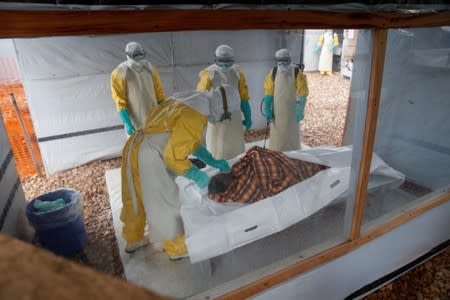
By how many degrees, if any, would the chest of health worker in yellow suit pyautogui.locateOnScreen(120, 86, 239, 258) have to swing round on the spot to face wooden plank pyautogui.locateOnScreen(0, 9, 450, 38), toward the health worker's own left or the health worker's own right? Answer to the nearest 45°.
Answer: approximately 90° to the health worker's own right

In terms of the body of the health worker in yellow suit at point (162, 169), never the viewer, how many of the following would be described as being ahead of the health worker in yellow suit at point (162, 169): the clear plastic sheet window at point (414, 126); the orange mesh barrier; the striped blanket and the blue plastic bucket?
2

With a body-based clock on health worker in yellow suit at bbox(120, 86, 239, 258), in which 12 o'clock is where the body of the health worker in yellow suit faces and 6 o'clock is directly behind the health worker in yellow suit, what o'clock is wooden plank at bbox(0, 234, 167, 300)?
The wooden plank is roughly at 3 o'clock from the health worker in yellow suit.

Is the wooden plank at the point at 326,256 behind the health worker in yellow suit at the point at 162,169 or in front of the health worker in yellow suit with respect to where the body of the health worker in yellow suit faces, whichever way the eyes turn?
in front

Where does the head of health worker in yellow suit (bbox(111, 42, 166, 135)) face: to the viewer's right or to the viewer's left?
to the viewer's right

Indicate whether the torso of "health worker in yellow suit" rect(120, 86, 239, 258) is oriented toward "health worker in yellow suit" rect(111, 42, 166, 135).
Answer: no

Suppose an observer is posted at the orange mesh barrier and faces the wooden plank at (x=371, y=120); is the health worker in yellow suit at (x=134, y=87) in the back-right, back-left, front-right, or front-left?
front-left

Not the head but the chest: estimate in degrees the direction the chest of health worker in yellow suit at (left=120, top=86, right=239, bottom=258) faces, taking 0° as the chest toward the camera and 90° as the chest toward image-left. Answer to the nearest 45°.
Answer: approximately 270°

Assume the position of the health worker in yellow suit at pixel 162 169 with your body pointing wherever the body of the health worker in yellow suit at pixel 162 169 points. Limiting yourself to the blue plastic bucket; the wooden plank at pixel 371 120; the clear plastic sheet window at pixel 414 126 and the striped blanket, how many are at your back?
1

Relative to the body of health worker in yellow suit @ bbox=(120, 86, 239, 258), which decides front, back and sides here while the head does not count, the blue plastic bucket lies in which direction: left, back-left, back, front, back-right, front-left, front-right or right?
back

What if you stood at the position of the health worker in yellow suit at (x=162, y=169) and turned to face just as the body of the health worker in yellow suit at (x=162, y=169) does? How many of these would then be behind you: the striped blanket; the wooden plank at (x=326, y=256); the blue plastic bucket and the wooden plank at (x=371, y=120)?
1
